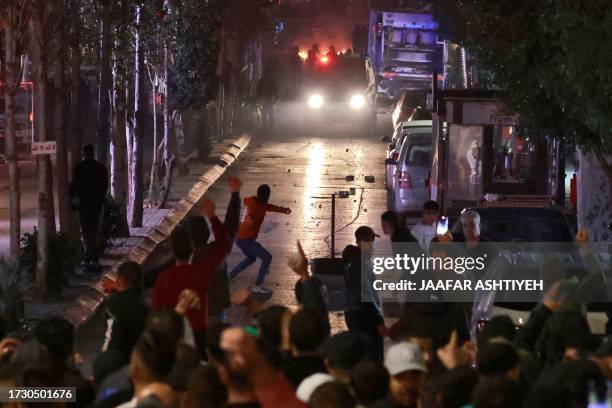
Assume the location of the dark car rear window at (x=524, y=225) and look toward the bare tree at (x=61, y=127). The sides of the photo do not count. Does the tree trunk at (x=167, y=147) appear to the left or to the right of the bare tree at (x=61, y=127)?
right

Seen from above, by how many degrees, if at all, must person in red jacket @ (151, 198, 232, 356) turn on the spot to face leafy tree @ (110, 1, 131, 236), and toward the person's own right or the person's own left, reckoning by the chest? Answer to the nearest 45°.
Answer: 0° — they already face it

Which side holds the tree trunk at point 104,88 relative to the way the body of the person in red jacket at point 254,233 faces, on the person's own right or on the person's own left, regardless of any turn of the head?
on the person's own left

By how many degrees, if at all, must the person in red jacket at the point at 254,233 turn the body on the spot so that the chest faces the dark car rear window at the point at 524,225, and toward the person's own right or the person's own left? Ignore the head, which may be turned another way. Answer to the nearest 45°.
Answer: approximately 90° to the person's own right

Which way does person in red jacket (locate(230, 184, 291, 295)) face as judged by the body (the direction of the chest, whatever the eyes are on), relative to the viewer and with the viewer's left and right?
facing away from the viewer and to the right of the viewer

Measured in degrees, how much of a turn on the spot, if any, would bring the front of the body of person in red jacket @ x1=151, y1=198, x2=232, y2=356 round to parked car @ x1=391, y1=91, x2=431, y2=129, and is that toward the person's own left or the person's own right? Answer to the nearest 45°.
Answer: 0° — they already face it

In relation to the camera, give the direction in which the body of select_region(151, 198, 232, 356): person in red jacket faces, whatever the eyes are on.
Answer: away from the camera

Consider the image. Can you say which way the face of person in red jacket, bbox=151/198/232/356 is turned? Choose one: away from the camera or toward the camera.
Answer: away from the camera
